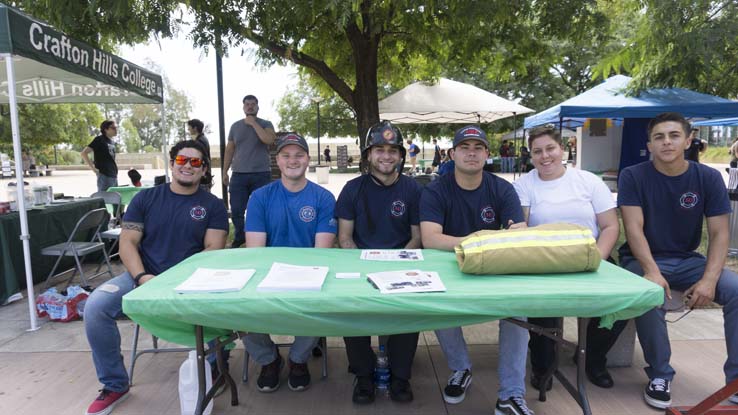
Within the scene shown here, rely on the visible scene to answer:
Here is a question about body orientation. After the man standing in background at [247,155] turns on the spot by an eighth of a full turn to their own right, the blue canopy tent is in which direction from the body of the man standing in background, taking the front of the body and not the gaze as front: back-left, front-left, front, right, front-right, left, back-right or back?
back-left

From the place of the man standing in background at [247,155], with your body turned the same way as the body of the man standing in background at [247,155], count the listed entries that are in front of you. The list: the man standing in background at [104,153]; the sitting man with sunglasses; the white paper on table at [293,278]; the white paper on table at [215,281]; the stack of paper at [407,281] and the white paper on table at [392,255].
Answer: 5

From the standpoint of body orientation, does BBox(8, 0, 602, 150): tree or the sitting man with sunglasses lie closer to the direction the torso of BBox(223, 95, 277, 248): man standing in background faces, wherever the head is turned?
the sitting man with sunglasses

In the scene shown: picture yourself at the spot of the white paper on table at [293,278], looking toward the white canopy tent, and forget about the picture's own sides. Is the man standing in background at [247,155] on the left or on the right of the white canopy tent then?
left

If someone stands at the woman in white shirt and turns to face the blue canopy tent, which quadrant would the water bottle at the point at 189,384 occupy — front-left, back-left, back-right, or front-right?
back-left

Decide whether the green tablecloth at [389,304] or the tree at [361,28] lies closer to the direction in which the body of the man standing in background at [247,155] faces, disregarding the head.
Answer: the green tablecloth

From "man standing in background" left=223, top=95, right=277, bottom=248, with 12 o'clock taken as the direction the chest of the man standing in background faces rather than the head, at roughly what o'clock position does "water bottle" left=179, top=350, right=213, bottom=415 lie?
The water bottle is roughly at 12 o'clock from the man standing in background.

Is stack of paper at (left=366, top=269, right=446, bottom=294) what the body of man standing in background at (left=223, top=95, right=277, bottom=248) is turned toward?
yes

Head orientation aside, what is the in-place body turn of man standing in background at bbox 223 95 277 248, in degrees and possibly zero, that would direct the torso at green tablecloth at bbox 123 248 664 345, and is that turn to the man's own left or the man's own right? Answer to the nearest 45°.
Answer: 0° — they already face it

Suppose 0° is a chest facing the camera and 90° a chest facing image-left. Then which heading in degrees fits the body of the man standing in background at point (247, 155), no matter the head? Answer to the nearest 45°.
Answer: approximately 0°
